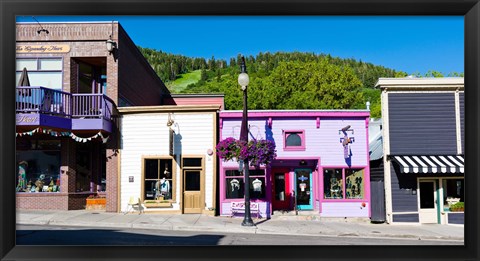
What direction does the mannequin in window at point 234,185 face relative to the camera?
toward the camera
